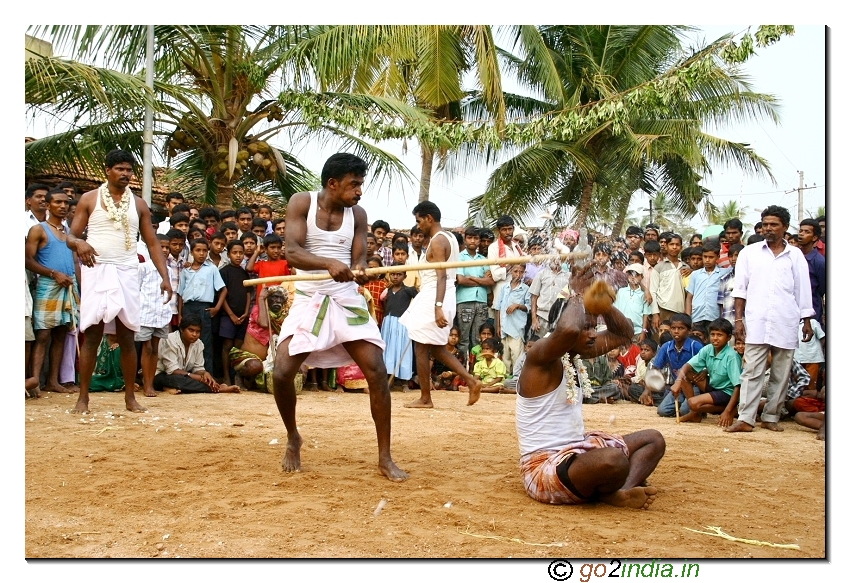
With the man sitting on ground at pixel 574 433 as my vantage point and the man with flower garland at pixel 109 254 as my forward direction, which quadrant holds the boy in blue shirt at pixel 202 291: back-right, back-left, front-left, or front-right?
front-right

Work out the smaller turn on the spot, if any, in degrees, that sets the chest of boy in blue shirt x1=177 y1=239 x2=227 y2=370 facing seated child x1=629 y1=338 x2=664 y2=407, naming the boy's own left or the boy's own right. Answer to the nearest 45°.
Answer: approximately 90° to the boy's own left

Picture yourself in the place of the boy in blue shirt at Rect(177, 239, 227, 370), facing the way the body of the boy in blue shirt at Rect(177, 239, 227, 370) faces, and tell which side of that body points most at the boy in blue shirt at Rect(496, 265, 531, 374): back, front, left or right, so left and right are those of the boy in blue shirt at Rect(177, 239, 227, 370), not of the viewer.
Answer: left

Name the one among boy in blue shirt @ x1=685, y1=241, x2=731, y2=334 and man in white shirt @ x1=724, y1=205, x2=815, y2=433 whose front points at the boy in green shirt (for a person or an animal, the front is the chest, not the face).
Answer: the boy in blue shirt

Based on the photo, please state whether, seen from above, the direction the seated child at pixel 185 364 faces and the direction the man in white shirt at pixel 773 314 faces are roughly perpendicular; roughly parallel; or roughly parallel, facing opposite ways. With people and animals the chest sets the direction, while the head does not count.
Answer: roughly perpendicular

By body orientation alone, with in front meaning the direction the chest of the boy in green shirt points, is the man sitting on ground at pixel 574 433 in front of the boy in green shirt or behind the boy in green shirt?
in front

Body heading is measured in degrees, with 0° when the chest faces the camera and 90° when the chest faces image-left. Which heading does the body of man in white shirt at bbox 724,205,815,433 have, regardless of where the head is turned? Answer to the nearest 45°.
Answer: approximately 0°

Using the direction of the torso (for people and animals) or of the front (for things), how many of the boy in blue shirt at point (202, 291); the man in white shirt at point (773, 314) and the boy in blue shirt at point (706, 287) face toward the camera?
3

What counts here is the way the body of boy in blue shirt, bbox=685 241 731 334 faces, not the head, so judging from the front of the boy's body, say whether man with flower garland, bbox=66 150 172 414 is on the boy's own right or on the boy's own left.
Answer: on the boy's own right

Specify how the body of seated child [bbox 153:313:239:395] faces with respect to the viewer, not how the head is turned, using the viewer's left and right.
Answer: facing the viewer and to the right of the viewer

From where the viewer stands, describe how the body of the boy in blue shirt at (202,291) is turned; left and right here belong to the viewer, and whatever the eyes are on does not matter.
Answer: facing the viewer
